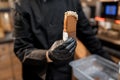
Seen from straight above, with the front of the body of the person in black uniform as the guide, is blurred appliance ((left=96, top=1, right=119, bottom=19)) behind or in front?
behind

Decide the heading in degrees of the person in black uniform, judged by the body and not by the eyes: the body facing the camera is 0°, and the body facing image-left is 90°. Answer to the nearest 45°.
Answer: approximately 0°
